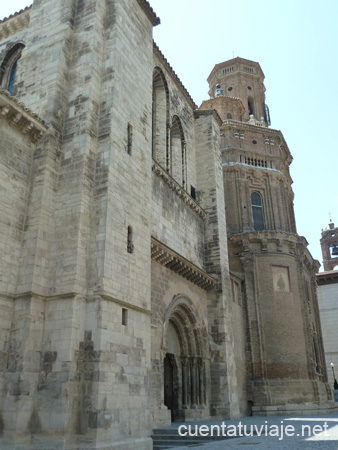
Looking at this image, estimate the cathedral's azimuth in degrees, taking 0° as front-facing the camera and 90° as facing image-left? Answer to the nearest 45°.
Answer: approximately 315°
